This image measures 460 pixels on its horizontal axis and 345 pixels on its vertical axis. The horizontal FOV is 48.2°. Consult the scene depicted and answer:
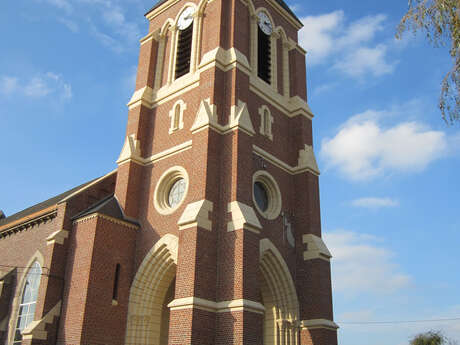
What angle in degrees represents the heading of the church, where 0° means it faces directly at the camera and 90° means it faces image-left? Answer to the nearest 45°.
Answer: approximately 315°
